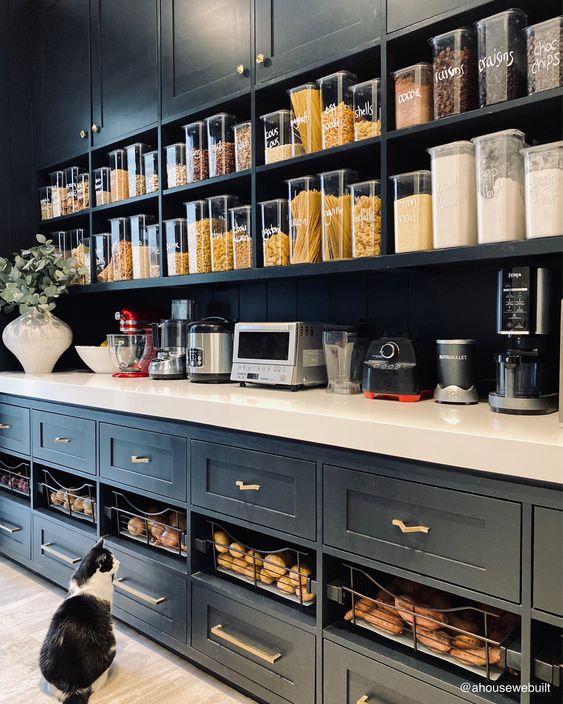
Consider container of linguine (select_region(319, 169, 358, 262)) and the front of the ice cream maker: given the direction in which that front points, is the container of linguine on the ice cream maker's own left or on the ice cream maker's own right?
on the ice cream maker's own right

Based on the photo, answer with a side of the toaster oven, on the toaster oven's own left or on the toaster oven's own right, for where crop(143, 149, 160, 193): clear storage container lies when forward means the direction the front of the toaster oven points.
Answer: on the toaster oven's own right

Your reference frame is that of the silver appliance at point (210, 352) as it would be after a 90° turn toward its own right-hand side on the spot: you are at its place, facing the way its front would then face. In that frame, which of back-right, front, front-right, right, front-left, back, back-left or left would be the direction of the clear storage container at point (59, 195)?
front

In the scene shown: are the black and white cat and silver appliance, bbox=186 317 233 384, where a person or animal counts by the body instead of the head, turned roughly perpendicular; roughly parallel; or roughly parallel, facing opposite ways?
roughly parallel, facing opposite ways

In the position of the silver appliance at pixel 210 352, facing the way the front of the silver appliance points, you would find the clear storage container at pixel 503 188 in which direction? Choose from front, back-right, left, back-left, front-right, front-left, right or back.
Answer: left

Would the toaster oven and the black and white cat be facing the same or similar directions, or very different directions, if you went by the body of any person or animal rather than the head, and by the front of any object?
very different directions

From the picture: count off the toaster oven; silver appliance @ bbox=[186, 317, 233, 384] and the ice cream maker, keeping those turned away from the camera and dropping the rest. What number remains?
0

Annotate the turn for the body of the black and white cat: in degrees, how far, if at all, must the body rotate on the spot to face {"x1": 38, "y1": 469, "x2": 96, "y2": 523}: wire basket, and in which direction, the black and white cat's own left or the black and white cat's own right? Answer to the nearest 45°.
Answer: approximately 45° to the black and white cat's own left

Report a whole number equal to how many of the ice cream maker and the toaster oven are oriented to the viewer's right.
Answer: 0

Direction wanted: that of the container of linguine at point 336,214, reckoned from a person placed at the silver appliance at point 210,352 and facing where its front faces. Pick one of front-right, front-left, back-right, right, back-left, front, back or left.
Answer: left

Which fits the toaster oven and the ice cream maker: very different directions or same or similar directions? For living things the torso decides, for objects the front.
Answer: same or similar directions

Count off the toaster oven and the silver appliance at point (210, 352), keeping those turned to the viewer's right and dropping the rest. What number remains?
0

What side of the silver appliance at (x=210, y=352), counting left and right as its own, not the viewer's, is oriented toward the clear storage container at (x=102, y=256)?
right

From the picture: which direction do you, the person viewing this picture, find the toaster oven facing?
facing the viewer and to the left of the viewer
